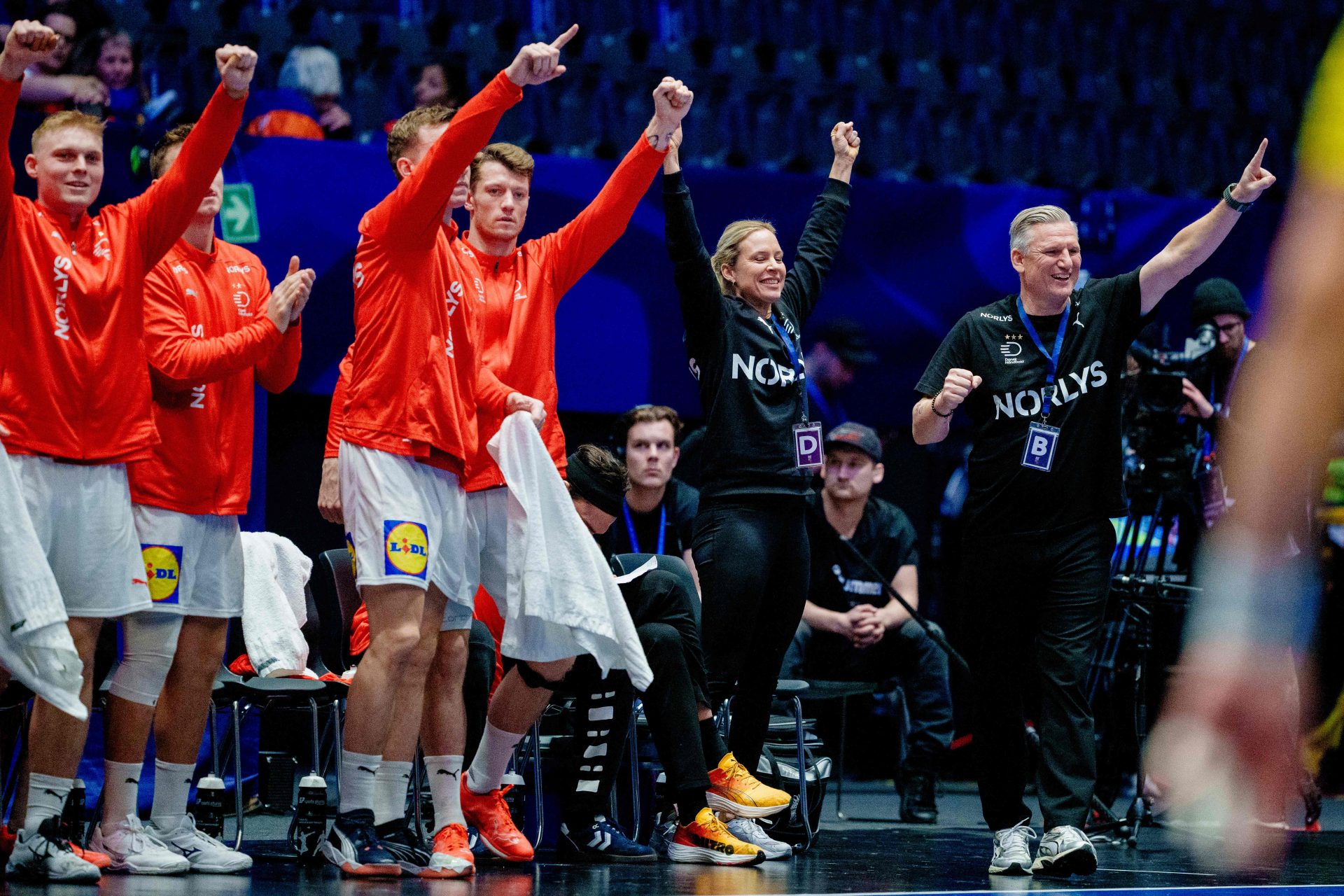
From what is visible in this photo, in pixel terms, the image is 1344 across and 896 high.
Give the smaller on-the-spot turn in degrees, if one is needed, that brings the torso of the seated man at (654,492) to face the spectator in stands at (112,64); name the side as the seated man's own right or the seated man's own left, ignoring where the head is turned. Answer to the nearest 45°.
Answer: approximately 90° to the seated man's own right

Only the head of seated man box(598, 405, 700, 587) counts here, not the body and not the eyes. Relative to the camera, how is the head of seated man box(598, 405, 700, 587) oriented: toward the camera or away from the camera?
toward the camera

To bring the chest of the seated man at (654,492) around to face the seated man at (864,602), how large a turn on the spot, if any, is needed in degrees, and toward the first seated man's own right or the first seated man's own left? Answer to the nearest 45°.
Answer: approximately 135° to the first seated man's own left

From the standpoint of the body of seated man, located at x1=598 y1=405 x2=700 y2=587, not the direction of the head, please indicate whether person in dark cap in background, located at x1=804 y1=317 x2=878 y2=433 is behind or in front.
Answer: behind

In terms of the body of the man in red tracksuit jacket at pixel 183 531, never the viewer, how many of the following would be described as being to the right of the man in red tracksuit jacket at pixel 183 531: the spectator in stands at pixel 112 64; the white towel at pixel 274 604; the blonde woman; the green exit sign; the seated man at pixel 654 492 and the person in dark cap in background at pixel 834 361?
0

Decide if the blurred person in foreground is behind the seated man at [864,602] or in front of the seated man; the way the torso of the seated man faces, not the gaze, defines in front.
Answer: in front

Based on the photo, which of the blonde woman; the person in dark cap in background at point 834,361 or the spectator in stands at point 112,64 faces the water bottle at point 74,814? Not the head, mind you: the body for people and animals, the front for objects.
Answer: the spectator in stands at point 112,64

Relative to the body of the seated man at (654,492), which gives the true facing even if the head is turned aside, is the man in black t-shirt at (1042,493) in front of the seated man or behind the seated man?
in front

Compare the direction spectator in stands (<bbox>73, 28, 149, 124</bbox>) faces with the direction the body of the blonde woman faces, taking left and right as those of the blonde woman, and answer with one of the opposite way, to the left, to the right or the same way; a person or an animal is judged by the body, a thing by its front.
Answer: the same way

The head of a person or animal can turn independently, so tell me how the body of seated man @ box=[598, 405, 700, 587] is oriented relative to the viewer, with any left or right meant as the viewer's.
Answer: facing the viewer

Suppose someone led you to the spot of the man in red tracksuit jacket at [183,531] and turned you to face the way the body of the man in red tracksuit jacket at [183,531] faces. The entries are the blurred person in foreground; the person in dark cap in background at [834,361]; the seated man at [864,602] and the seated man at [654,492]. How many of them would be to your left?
3

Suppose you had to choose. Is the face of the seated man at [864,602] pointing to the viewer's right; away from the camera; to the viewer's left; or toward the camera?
toward the camera

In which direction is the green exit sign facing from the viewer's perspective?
toward the camera
